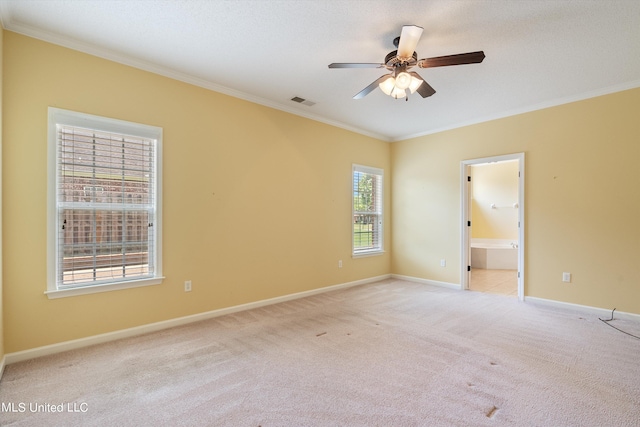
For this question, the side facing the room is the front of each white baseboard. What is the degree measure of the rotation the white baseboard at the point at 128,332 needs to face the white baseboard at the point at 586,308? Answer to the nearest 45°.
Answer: approximately 45° to its left

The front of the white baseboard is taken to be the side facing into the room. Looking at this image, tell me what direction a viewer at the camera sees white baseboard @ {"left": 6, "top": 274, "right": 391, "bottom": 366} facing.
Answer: facing the viewer and to the right of the viewer

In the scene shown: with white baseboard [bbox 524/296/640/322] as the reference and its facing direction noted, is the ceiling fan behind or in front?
in front

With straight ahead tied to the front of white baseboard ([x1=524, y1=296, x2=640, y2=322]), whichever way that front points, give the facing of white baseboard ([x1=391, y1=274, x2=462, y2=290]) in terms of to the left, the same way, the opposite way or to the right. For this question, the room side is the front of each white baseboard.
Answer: the same way

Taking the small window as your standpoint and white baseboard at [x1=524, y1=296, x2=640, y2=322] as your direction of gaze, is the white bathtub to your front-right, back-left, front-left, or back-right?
front-left

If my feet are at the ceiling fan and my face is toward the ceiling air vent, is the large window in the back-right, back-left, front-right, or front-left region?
front-left

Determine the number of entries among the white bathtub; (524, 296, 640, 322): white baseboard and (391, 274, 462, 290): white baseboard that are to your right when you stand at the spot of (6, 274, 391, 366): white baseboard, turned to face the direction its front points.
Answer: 0

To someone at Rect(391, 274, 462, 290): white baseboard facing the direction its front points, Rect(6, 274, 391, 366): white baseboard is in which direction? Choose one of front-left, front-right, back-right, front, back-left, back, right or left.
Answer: front

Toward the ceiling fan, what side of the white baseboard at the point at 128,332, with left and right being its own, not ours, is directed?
front

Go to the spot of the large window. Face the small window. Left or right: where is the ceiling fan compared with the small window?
right

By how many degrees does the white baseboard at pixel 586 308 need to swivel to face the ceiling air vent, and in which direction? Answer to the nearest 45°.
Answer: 0° — it already faces it

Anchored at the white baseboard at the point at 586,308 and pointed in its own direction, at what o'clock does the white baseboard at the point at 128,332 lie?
the white baseboard at the point at 128,332 is roughly at 12 o'clock from the white baseboard at the point at 586,308.

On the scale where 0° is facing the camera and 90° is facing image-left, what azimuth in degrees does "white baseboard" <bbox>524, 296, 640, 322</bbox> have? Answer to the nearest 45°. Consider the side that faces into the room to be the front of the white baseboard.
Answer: approximately 45°

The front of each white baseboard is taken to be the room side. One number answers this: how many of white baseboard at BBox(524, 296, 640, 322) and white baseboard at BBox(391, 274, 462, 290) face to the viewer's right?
0
